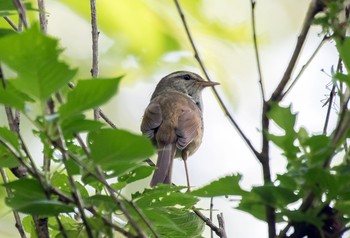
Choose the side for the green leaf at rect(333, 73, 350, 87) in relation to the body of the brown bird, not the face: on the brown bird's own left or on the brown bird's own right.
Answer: on the brown bird's own right

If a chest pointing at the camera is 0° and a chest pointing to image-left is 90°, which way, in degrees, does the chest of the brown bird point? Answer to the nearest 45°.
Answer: approximately 225°

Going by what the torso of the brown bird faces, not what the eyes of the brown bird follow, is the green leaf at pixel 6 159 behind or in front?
behind

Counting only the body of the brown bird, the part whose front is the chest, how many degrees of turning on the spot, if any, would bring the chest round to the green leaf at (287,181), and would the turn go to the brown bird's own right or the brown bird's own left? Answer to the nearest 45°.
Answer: approximately 135° to the brown bird's own right

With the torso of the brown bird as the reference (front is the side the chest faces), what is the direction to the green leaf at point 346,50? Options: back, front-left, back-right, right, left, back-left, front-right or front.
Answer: back-right
